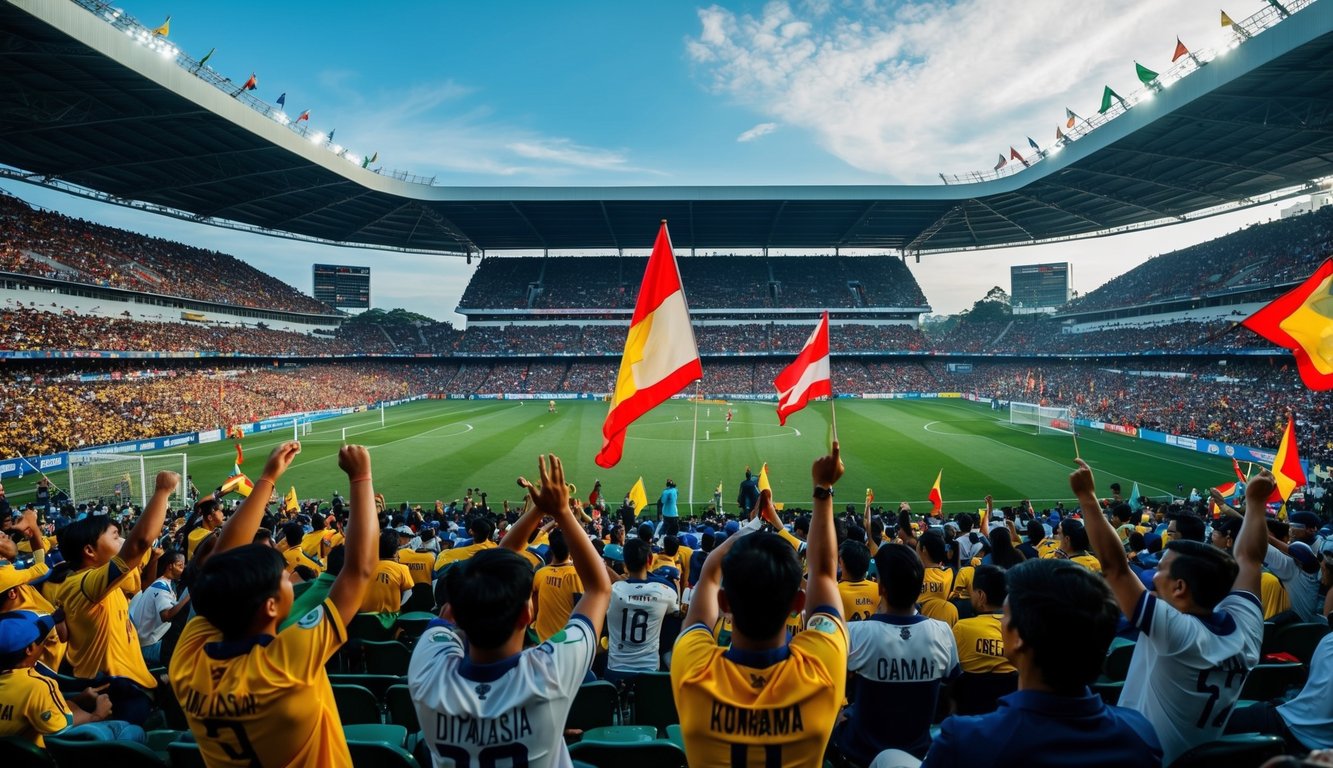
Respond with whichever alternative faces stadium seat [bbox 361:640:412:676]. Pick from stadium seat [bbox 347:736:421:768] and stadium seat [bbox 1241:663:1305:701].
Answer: stadium seat [bbox 347:736:421:768]

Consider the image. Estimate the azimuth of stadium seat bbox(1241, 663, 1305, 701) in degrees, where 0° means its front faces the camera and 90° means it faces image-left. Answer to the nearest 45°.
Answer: approximately 180°

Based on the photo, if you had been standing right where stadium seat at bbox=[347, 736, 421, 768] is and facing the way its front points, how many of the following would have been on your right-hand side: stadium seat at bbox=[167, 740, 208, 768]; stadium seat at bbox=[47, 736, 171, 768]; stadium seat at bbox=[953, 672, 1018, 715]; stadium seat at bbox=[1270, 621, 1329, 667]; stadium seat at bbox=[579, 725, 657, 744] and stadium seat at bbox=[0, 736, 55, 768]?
3

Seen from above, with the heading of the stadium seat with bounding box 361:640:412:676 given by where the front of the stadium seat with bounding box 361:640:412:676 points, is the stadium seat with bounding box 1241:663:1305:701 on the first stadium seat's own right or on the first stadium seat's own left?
on the first stadium seat's own right

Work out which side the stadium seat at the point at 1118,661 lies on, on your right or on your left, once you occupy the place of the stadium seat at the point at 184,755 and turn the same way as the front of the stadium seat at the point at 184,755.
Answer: on your right

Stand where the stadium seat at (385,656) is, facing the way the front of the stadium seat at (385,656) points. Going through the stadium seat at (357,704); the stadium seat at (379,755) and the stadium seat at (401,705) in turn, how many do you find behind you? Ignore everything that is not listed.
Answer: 3

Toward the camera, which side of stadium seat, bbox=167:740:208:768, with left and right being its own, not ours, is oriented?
back

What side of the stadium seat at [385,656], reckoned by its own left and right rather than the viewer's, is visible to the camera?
back

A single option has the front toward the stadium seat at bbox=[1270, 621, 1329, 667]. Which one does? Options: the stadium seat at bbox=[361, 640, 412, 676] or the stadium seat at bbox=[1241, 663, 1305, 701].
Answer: the stadium seat at bbox=[1241, 663, 1305, 701]

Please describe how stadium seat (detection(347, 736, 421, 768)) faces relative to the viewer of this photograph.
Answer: facing away from the viewer

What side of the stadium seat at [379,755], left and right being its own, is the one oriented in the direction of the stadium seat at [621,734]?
right
